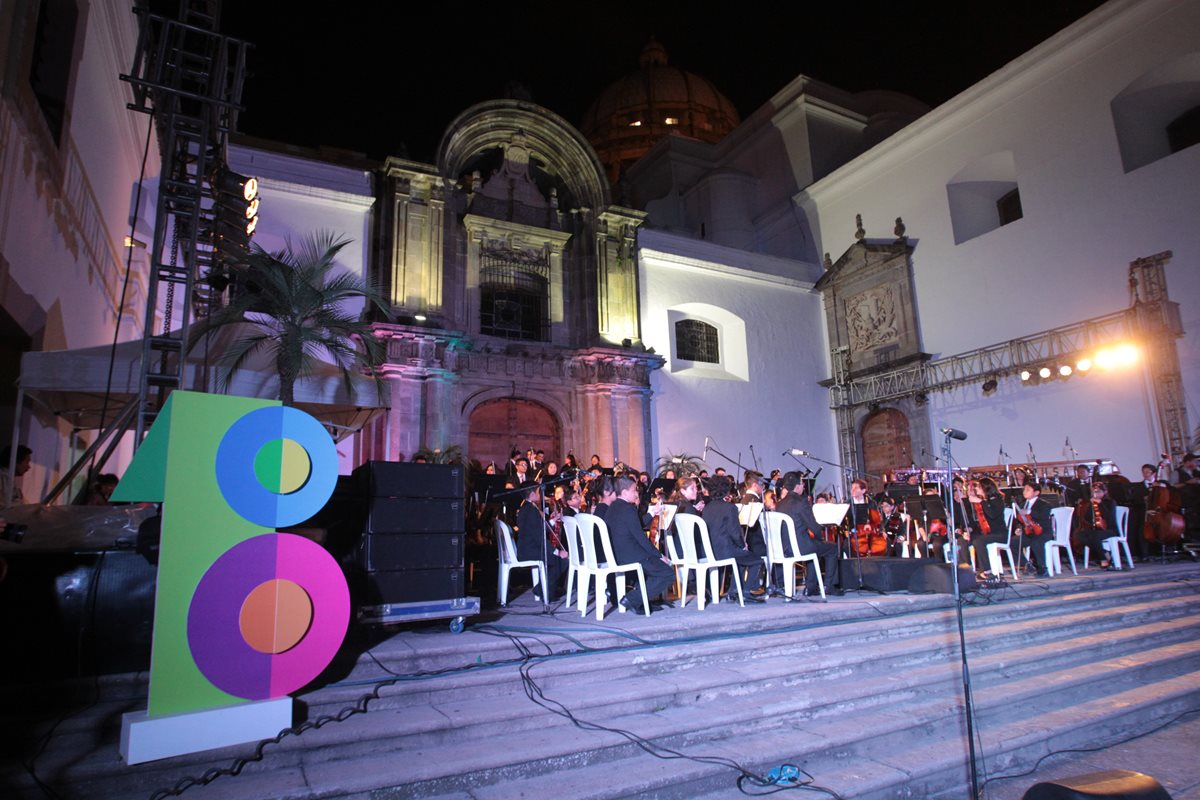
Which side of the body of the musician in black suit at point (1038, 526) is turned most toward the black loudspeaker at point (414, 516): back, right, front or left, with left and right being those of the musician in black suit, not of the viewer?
front

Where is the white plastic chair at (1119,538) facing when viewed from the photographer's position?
facing to the left of the viewer

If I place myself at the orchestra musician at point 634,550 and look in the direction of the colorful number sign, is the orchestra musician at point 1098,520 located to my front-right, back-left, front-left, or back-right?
back-left

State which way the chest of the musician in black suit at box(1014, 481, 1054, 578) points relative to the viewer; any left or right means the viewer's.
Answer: facing the viewer and to the left of the viewer

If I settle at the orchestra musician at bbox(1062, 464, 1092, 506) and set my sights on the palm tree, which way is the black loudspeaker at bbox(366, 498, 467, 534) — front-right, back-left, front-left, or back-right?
front-left

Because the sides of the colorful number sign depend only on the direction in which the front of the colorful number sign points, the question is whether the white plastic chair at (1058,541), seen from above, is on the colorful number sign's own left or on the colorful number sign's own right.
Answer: on the colorful number sign's own left

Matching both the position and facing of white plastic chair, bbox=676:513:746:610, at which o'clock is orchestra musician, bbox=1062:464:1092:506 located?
The orchestra musician is roughly at 12 o'clock from the white plastic chair.

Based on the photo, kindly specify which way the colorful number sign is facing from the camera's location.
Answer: facing the viewer

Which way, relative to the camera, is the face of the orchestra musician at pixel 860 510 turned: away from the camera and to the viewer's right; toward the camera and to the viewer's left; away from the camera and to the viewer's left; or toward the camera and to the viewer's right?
toward the camera and to the viewer's left

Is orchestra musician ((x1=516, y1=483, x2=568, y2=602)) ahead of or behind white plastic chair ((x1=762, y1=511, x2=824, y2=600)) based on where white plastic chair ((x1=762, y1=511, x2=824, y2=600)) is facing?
behind
